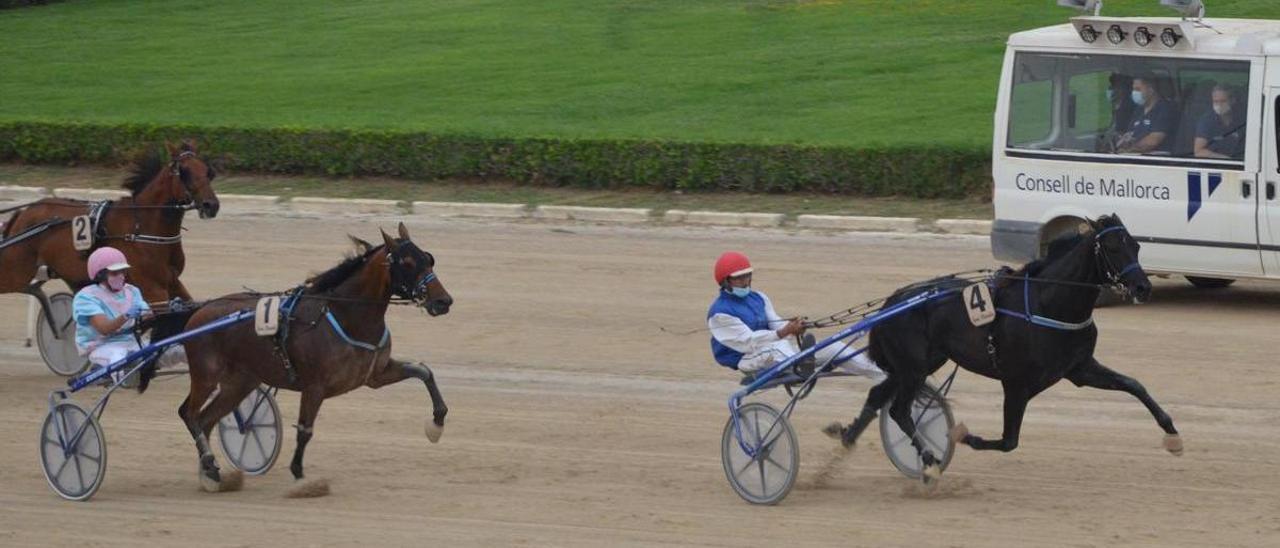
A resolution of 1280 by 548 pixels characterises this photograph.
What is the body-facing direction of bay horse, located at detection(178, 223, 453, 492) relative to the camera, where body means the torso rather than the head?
to the viewer's right

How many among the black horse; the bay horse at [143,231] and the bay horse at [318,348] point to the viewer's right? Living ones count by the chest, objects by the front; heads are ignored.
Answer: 3

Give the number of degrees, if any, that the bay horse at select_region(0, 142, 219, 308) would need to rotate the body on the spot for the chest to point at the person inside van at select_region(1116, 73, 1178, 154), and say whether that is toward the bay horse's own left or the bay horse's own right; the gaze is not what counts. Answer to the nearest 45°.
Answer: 0° — it already faces them

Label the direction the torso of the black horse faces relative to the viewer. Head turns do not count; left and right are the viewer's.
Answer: facing to the right of the viewer

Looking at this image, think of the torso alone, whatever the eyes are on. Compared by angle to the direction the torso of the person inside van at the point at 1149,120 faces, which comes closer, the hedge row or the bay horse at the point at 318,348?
the bay horse

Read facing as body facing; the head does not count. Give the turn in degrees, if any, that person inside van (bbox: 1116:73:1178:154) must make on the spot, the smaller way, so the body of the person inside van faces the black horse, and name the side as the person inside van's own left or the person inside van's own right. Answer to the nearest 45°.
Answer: approximately 45° to the person inside van's own left

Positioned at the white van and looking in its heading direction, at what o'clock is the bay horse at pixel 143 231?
The bay horse is roughly at 5 o'clock from the white van.

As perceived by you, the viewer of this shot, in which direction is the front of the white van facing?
facing to the right of the viewer

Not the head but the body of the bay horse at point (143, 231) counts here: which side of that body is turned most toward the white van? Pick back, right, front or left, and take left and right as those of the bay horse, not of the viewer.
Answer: front

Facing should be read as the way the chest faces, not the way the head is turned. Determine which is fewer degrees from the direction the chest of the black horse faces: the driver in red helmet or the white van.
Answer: the white van

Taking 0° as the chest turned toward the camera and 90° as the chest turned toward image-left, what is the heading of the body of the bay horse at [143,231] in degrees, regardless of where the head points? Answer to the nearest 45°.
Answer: approximately 270°

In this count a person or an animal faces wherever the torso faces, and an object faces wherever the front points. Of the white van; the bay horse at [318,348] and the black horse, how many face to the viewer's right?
3
